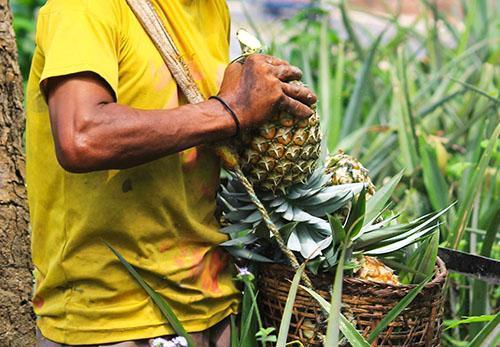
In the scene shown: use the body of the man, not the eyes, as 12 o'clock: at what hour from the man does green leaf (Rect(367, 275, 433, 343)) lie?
The green leaf is roughly at 11 o'clock from the man.

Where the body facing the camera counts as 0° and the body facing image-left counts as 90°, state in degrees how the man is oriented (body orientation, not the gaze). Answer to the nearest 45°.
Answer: approximately 315°

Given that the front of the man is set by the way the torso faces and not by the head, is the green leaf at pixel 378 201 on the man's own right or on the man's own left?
on the man's own left

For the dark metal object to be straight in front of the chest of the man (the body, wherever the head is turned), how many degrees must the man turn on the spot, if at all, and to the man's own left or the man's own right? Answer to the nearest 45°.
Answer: approximately 45° to the man's own left

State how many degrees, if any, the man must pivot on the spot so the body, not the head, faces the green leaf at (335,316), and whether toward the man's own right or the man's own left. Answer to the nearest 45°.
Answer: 0° — they already face it

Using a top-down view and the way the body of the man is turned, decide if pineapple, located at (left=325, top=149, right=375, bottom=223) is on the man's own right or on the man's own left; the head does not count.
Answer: on the man's own left
